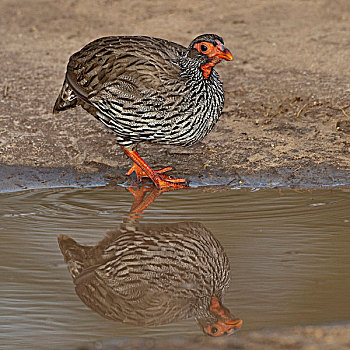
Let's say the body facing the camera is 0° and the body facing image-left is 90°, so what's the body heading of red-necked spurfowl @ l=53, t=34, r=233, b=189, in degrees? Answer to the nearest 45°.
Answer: approximately 270°
